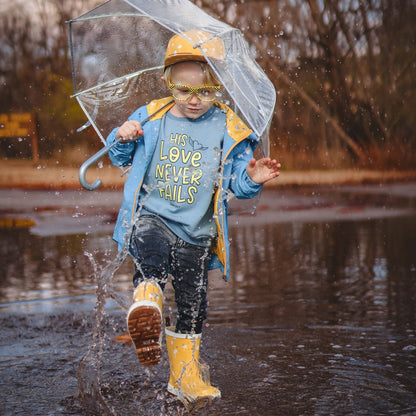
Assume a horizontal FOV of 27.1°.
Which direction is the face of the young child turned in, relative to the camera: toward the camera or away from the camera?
toward the camera

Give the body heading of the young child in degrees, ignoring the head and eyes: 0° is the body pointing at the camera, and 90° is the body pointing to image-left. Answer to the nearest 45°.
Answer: approximately 0°
